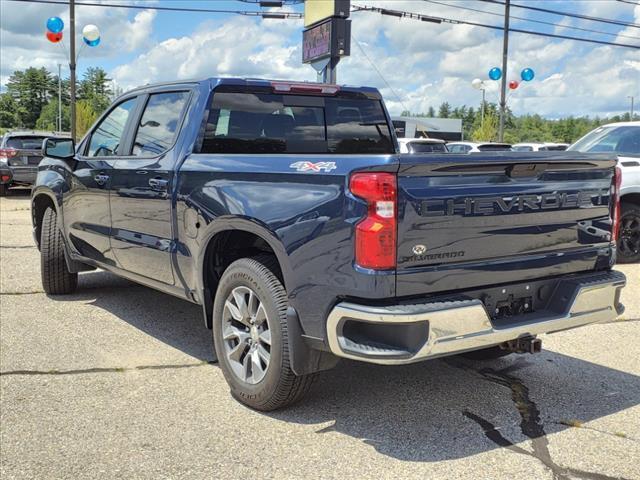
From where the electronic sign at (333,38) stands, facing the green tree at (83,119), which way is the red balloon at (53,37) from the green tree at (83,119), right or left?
left

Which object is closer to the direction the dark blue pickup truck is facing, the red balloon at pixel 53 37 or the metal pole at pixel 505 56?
the red balloon

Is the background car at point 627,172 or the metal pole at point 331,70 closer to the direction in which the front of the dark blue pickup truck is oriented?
the metal pole

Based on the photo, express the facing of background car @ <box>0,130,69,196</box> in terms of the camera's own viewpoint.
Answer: facing away from the viewer and to the left of the viewer

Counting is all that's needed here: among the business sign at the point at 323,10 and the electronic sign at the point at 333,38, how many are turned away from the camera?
0

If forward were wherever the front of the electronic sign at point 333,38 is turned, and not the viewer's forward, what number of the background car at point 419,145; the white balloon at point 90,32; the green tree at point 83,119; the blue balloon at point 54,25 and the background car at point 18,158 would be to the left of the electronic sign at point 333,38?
1

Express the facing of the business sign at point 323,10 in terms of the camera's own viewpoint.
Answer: facing the viewer and to the left of the viewer

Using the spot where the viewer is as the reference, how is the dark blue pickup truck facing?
facing away from the viewer and to the left of the viewer

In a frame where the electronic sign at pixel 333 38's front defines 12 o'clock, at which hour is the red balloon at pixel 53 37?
The red balloon is roughly at 2 o'clock from the electronic sign.

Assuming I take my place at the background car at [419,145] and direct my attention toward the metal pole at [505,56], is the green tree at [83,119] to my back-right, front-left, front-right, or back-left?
front-left

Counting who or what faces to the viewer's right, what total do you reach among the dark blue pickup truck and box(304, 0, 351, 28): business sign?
0
